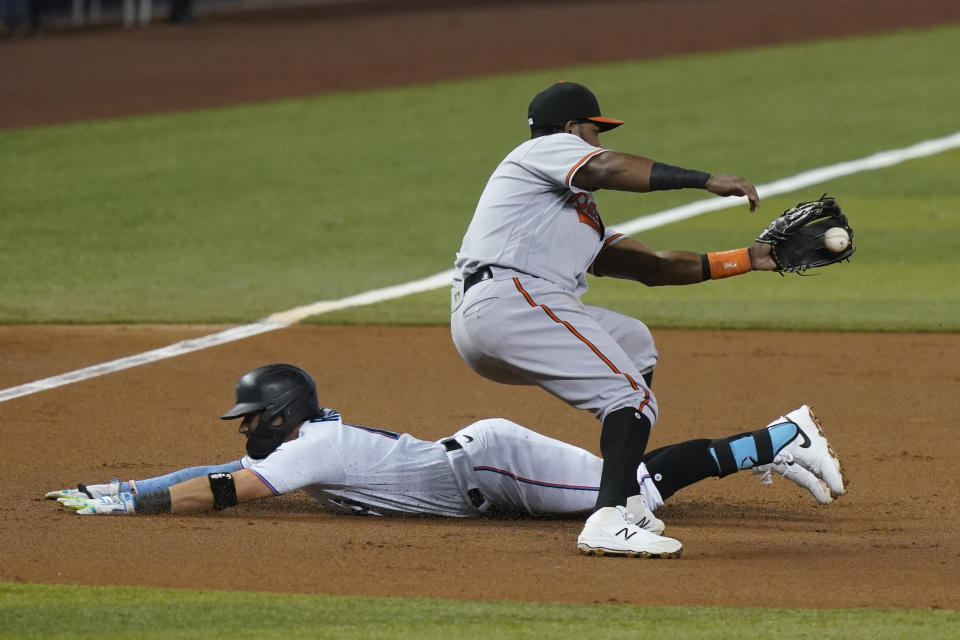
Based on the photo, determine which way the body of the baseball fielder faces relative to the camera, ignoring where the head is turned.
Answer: to the viewer's right
